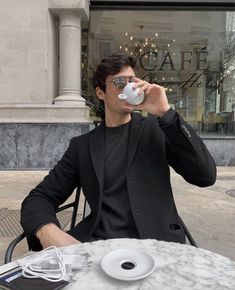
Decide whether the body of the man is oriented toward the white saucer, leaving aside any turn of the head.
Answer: yes

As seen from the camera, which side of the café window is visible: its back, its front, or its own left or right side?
front

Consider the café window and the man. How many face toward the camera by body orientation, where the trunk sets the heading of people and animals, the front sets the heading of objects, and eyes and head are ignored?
2

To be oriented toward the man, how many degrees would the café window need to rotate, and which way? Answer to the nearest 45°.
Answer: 0° — it already faces them

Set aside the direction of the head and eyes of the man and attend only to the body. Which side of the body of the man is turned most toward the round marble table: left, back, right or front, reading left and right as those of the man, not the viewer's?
front

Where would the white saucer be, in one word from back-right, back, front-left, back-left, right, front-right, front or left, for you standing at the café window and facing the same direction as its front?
front

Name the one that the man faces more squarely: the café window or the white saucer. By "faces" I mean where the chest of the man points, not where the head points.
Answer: the white saucer

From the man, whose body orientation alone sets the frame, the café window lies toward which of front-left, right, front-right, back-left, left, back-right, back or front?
back

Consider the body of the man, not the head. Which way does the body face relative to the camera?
toward the camera

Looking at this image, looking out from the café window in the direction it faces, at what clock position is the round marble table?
The round marble table is roughly at 12 o'clock from the café window.
